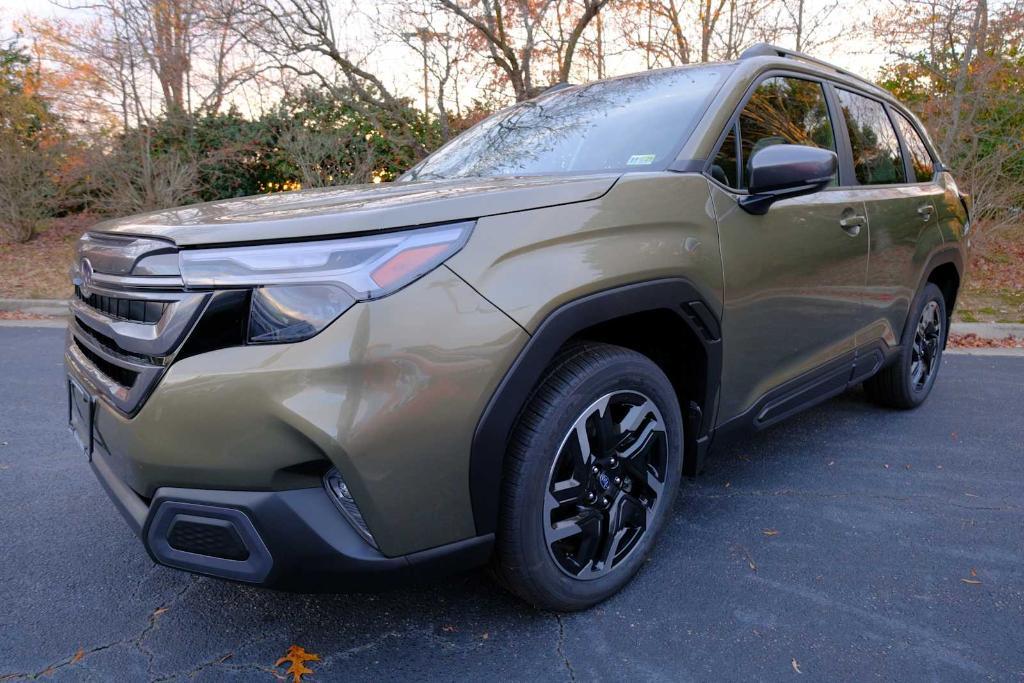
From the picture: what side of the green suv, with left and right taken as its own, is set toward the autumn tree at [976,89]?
back

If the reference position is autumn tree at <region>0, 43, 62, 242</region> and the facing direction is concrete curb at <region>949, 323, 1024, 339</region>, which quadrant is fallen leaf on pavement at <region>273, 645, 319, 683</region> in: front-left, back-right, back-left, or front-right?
front-right

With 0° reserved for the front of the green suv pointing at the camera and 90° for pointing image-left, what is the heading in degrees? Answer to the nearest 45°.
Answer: approximately 45°

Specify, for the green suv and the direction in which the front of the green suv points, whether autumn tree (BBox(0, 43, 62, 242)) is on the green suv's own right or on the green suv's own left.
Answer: on the green suv's own right

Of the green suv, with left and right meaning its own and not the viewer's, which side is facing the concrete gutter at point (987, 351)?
back

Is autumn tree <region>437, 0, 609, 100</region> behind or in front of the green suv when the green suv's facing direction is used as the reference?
behind

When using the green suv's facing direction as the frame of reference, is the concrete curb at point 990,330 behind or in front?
behind
